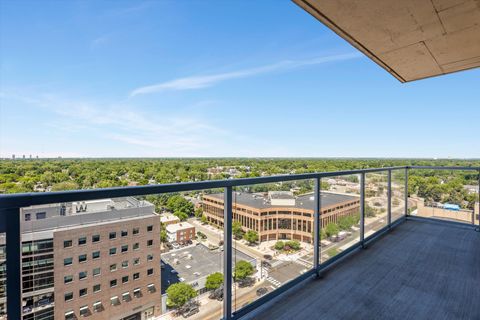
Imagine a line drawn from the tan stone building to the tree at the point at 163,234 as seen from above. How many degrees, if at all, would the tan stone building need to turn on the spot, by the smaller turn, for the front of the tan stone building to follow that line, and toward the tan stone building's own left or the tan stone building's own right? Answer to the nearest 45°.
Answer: approximately 45° to the tan stone building's own right

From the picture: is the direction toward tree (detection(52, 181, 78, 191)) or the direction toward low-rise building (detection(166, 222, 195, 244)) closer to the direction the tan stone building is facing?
the low-rise building

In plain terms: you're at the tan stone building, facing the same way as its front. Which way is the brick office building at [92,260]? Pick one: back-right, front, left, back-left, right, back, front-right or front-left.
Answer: front-right

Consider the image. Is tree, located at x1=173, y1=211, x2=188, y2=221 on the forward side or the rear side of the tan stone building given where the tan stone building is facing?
on the forward side

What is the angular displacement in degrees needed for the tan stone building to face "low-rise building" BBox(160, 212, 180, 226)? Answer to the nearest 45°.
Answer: approximately 45° to its right

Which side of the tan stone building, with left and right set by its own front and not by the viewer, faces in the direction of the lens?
front

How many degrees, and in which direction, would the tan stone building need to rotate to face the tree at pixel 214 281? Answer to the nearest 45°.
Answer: approximately 45° to its right

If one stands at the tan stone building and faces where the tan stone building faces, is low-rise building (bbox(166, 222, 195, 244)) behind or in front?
in front
